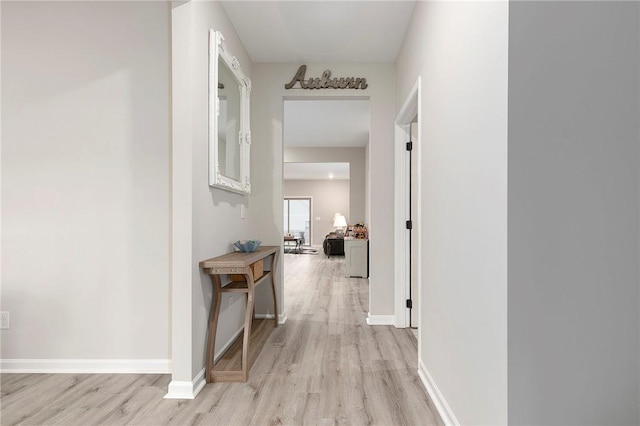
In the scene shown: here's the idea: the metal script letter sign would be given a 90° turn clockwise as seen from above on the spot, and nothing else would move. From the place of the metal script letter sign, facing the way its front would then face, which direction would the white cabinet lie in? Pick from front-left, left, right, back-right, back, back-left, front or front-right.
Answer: right

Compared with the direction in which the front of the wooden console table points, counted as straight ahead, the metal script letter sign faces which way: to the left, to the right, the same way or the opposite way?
to the right

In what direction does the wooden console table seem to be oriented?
to the viewer's right

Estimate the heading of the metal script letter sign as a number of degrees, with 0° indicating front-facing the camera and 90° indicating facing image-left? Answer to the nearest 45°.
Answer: approximately 0°

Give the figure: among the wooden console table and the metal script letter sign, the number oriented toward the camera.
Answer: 1

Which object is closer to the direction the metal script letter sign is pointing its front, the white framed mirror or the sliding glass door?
the white framed mirror

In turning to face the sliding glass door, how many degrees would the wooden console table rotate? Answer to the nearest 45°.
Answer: approximately 90° to its left
